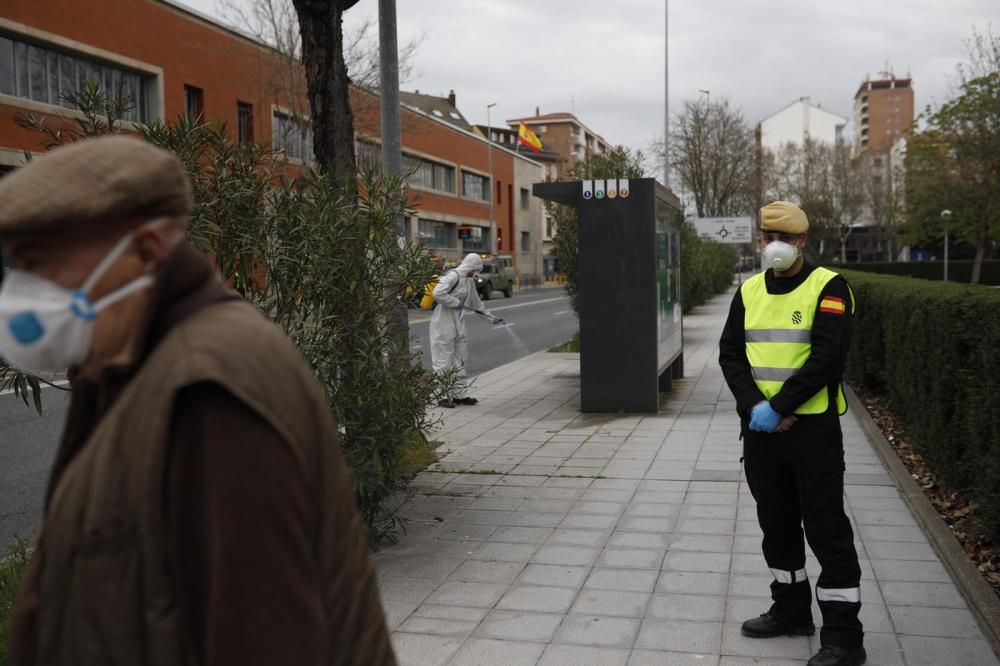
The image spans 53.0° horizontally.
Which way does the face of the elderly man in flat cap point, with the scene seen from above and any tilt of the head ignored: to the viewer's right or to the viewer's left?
to the viewer's left

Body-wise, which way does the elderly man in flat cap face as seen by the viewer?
to the viewer's left

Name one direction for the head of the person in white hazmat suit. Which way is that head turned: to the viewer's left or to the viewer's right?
to the viewer's right

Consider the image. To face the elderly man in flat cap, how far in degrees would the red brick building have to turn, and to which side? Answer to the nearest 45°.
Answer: approximately 45° to its right

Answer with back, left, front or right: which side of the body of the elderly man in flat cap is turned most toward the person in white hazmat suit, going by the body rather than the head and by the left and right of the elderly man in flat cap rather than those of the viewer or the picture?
right

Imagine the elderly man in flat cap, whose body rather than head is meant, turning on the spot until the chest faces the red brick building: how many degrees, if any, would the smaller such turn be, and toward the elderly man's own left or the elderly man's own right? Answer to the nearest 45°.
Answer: approximately 90° to the elderly man's own right

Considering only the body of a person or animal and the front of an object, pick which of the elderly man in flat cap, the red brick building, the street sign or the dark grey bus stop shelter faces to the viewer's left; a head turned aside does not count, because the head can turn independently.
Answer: the elderly man in flat cap

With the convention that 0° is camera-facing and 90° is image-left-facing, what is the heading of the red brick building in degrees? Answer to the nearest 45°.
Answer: approximately 315°

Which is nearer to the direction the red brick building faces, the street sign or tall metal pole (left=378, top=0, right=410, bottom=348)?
the tall metal pole

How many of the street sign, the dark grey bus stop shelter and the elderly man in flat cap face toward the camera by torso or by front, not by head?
1

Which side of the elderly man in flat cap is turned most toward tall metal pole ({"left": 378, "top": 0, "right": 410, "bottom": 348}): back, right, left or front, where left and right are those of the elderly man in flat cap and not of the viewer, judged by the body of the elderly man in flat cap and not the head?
right
